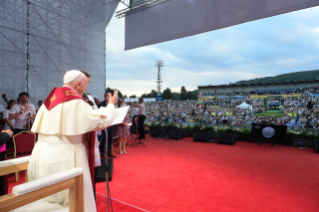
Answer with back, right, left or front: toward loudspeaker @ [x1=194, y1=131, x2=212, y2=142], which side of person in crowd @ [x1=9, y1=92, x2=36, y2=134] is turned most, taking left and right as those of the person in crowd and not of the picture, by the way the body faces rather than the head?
left

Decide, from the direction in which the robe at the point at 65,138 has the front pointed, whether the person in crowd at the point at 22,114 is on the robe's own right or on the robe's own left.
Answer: on the robe's own left

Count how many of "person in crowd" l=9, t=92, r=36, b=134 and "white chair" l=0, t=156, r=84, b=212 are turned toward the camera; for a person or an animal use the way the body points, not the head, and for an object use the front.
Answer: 1

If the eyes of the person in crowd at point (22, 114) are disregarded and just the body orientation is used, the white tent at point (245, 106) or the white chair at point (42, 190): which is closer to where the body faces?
the white chair

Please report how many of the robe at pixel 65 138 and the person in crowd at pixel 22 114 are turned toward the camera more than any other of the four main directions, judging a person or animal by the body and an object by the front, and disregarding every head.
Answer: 1

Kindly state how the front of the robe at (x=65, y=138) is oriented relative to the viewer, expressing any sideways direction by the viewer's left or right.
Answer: facing away from the viewer and to the right of the viewer
